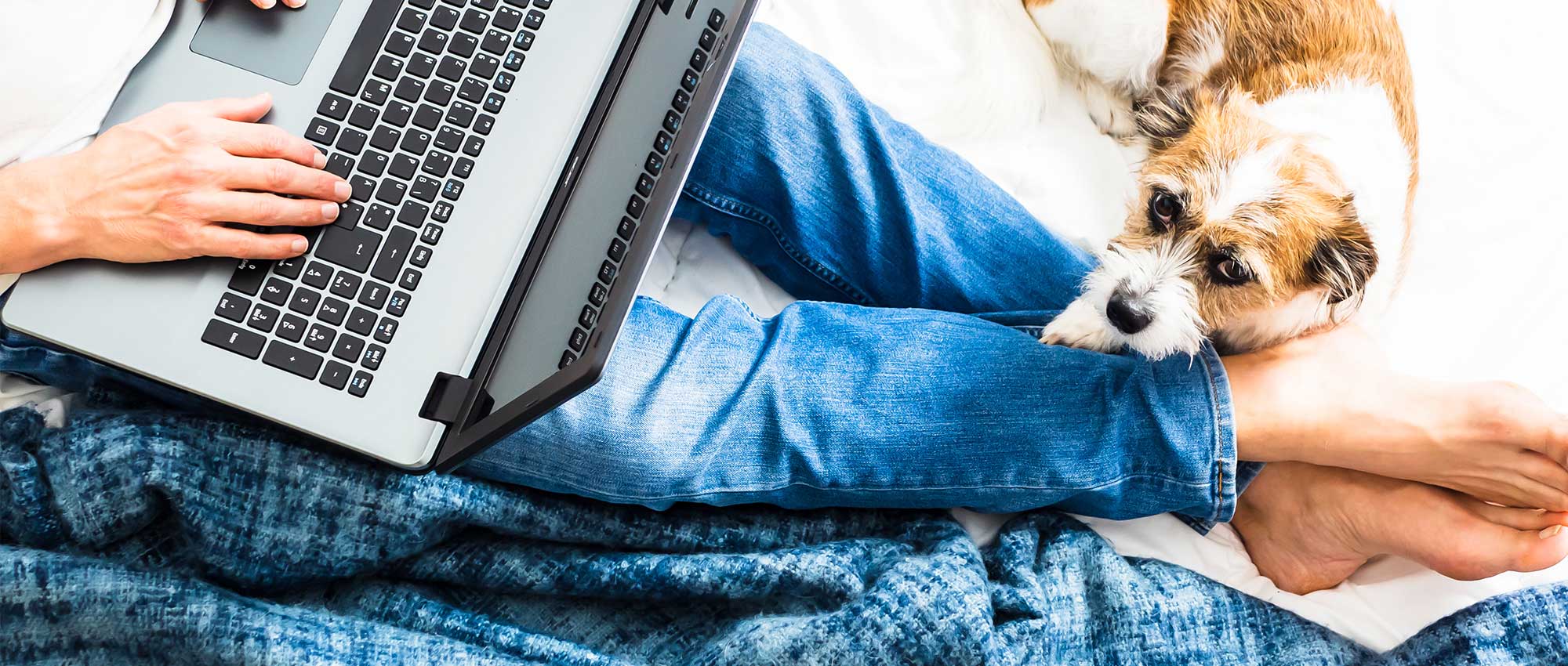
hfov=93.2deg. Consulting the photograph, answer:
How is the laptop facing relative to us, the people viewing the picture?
facing to the left of the viewer

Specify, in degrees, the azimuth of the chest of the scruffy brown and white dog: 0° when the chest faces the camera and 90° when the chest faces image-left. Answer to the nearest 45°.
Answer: approximately 45°

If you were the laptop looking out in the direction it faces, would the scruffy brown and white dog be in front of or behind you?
behind
